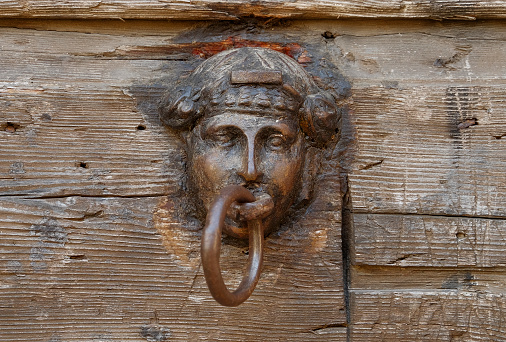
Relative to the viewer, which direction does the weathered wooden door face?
toward the camera

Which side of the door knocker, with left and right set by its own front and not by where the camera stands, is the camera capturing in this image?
front
